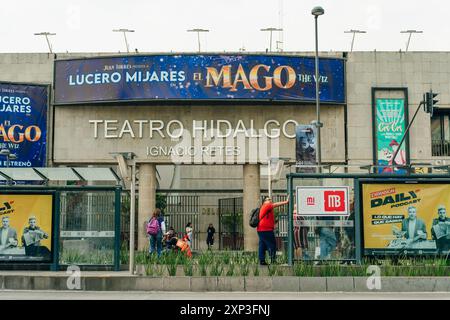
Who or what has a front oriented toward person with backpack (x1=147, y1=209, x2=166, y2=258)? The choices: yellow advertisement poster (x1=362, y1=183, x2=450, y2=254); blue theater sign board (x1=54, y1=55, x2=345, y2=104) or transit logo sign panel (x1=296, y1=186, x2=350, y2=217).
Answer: the blue theater sign board

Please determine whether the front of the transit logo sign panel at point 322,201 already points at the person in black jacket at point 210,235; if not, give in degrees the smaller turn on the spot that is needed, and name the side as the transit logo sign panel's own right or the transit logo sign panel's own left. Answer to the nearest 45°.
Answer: approximately 180°

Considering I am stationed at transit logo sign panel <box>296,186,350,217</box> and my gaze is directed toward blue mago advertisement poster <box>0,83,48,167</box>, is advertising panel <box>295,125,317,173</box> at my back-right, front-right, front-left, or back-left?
front-right

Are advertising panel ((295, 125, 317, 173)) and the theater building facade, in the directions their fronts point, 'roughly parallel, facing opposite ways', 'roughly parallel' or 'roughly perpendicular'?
roughly parallel

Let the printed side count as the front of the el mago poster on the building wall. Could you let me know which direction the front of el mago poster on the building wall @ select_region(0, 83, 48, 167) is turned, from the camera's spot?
facing the viewer

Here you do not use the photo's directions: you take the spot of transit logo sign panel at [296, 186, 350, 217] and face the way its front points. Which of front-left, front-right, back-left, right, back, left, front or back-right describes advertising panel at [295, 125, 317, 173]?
back

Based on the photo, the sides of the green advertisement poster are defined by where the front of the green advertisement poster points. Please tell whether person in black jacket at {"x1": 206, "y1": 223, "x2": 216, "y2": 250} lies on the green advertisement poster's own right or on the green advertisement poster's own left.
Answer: on the green advertisement poster's own right

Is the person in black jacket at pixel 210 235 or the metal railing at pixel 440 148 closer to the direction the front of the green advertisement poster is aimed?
the person in black jacket

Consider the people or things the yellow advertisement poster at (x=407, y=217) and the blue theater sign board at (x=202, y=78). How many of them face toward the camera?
2

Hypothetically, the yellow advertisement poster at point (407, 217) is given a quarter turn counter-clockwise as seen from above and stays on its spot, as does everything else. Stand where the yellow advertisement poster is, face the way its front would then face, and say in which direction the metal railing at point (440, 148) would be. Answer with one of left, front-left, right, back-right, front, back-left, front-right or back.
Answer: left

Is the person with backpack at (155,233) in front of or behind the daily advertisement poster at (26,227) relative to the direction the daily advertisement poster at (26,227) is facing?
behind

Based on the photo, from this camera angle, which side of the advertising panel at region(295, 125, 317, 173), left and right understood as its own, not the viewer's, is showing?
front

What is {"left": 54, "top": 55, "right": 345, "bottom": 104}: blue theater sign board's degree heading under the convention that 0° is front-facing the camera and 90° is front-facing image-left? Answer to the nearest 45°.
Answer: approximately 0°

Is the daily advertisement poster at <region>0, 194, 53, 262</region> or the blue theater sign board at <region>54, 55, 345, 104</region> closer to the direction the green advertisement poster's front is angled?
the daily advertisement poster
